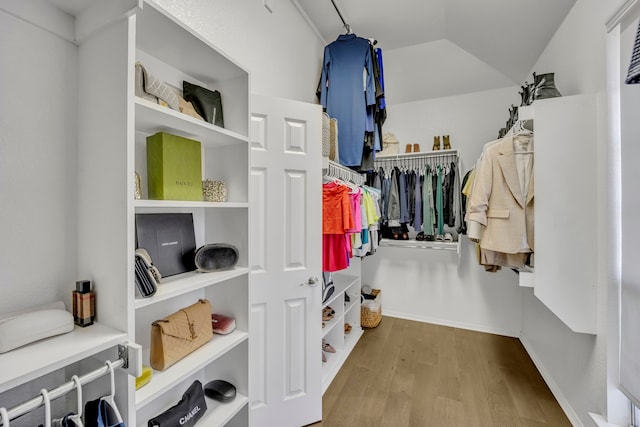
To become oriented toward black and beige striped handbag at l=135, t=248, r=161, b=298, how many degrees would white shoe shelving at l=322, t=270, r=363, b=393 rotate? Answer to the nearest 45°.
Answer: approximately 45° to its right

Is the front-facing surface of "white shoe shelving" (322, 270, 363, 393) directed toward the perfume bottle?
no

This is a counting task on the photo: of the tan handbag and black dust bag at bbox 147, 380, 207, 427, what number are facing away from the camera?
0

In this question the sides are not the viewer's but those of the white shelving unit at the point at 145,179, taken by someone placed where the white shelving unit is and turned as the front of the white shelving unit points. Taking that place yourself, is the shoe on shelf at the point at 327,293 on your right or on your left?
on your left

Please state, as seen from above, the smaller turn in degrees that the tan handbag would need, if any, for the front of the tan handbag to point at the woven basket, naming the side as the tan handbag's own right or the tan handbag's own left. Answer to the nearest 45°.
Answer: approximately 90° to the tan handbag's own left

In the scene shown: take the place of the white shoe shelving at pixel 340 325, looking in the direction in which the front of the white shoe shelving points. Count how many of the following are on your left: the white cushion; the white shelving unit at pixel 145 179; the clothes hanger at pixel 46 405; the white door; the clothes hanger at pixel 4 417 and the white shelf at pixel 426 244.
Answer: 1

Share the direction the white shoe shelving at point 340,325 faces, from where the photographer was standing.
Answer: facing the viewer and to the right of the viewer

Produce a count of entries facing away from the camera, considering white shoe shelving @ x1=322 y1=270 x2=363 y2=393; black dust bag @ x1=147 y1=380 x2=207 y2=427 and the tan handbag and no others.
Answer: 0

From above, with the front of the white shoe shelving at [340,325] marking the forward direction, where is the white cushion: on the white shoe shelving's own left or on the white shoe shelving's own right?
on the white shoe shelving's own right

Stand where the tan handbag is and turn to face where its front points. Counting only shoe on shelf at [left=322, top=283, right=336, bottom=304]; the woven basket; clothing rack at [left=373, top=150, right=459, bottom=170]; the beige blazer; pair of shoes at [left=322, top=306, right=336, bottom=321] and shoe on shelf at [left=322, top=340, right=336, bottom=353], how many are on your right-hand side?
0

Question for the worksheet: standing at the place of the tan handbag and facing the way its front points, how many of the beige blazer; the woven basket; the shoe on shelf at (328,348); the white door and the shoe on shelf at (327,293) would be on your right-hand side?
0

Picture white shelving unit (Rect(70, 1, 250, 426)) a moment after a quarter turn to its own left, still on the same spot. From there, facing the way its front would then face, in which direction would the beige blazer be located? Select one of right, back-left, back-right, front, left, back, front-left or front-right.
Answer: front-right

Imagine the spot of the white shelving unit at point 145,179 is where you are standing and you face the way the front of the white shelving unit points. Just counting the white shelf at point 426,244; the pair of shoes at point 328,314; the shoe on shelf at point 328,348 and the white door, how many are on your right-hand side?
0

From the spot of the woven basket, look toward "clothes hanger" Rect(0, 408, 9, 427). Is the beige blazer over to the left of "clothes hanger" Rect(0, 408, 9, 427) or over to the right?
left

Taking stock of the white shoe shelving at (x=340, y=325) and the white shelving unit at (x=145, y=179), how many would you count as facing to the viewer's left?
0

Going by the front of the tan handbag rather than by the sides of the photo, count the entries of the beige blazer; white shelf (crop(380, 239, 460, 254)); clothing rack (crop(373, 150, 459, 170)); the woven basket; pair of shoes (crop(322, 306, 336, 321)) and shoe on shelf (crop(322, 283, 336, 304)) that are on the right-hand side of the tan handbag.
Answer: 0

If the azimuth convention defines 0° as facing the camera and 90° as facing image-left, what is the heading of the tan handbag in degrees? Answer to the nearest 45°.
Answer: approximately 315°
